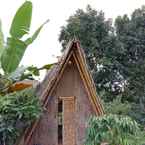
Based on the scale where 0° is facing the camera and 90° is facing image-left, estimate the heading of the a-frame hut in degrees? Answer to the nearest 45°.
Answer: approximately 0°

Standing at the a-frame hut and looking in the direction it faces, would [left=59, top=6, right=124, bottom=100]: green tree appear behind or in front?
behind
